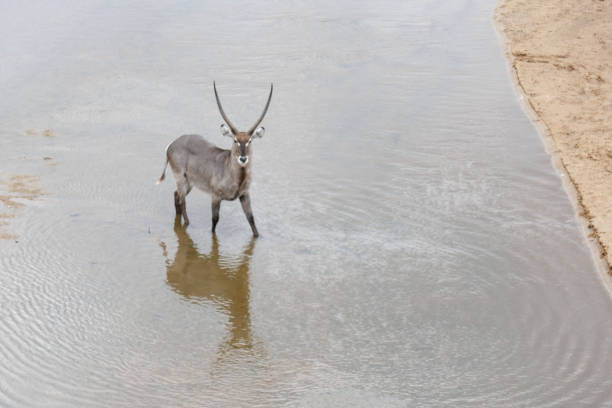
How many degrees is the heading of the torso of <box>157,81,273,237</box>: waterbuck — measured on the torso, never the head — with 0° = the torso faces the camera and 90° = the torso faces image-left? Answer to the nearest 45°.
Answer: approximately 315°
